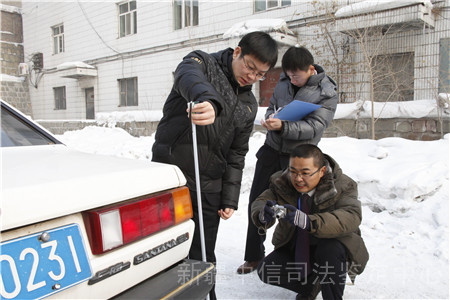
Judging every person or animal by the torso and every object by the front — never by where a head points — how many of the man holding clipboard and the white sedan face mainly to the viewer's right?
0

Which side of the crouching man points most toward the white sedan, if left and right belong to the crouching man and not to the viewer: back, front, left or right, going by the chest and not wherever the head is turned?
front

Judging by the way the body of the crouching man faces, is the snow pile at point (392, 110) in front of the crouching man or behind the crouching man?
behind

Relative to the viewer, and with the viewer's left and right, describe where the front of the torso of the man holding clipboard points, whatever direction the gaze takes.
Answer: facing the viewer and to the left of the viewer

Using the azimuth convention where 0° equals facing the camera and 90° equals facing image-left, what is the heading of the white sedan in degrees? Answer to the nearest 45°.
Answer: approximately 135°

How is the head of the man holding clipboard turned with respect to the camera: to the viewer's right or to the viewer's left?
to the viewer's left

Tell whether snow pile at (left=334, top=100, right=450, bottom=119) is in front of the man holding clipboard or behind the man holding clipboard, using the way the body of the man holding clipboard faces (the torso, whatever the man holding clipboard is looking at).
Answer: behind

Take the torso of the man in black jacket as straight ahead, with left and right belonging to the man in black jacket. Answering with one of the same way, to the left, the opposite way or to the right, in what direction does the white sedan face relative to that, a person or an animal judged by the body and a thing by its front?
the opposite way

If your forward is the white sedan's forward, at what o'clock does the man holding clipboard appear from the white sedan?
The man holding clipboard is roughly at 3 o'clock from the white sedan.
